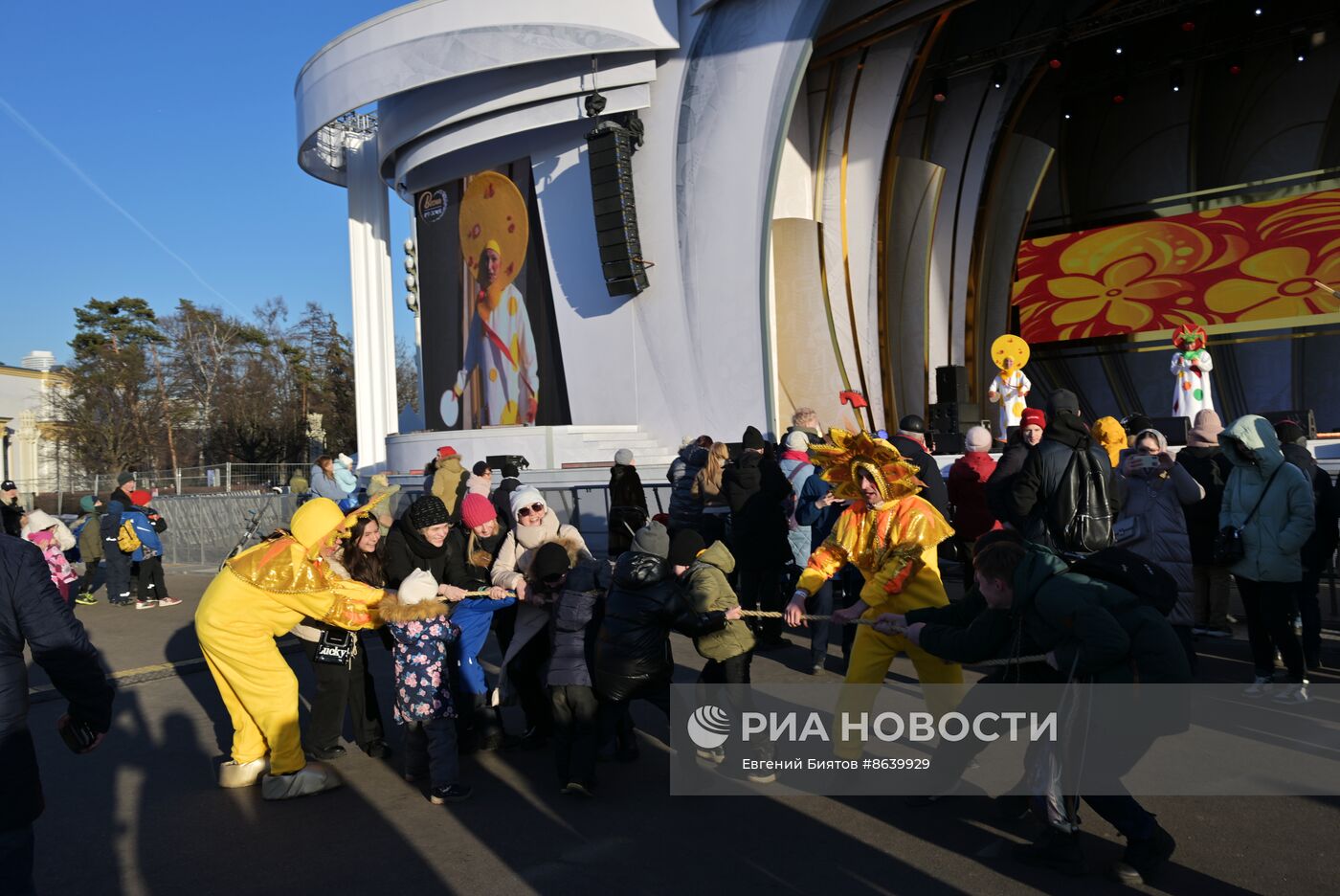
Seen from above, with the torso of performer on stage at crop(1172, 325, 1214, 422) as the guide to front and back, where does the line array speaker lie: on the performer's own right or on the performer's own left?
on the performer's own right

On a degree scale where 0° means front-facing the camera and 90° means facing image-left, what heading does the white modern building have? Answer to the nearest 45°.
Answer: approximately 45°

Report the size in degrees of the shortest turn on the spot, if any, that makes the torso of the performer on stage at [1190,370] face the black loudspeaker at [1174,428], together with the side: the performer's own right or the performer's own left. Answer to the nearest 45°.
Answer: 0° — they already face it

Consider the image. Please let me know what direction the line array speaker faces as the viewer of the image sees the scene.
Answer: facing the viewer and to the left of the viewer

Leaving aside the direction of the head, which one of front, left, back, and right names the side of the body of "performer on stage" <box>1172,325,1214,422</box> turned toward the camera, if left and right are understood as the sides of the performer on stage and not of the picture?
front

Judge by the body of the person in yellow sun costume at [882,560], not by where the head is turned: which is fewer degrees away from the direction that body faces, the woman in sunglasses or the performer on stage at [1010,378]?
the woman in sunglasses

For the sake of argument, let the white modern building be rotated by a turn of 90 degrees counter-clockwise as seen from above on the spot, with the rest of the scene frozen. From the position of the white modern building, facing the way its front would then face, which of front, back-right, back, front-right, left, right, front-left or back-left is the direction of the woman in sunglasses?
front-right

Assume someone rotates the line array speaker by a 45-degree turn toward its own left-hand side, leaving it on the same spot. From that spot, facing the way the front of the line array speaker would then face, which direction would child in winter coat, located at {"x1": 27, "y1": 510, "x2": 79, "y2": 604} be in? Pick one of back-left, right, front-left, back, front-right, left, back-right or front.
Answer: front-right

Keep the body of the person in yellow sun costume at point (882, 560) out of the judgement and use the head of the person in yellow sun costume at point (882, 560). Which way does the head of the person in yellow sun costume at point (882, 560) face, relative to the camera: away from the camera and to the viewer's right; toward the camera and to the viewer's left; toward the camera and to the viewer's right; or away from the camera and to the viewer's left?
toward the camera and to the viewer's left

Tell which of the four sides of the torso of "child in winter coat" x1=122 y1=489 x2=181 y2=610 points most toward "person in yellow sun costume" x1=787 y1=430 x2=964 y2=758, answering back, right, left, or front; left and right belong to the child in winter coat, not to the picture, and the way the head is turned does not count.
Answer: right

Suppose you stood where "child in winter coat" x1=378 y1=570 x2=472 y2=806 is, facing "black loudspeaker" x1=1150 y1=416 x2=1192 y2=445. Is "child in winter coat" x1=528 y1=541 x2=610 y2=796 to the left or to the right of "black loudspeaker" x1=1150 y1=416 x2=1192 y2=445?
right

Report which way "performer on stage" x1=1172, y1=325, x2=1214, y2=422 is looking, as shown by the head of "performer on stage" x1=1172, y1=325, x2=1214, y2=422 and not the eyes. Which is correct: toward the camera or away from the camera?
toward the camera

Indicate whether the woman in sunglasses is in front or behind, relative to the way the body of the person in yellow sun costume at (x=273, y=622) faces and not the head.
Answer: in front

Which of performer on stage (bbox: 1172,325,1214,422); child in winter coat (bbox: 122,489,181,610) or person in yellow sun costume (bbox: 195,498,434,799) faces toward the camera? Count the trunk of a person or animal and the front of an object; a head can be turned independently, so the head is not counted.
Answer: the performer on stage

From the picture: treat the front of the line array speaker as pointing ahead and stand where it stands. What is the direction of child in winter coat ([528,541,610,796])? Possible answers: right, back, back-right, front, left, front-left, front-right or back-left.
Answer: front-left

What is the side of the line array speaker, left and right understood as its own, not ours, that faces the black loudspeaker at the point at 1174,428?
left

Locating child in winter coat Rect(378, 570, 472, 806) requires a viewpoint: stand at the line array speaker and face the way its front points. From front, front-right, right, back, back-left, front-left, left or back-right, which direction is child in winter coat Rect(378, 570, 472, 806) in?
front-left

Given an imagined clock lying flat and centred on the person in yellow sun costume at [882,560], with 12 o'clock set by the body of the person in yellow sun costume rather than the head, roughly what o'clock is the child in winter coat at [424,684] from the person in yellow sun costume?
The child in winter coat is roughly at 1 o'clock from the person in yellow sun costume.
